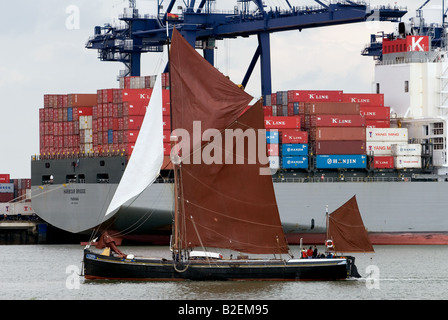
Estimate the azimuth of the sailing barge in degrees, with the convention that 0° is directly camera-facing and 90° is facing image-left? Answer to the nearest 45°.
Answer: approximately 90°
